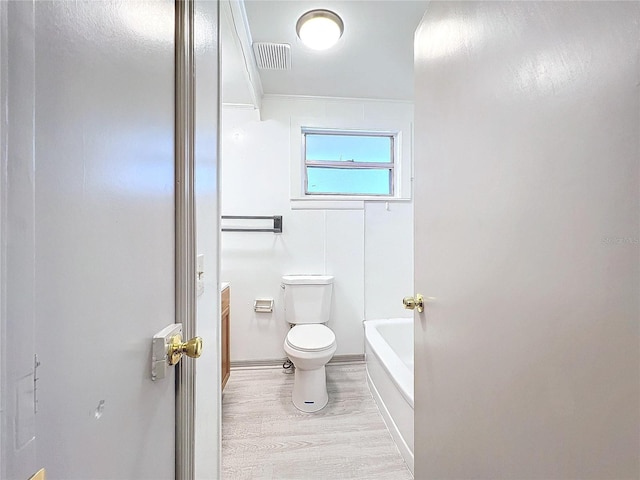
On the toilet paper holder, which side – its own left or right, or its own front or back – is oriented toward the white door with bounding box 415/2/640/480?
front

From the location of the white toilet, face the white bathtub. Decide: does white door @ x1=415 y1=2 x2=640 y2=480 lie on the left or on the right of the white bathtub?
right

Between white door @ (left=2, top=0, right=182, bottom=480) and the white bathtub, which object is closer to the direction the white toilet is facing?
the white door

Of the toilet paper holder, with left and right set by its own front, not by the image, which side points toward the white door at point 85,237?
front

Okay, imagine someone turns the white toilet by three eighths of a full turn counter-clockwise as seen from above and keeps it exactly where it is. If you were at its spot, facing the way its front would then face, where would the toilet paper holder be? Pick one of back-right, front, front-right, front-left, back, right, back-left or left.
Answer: left

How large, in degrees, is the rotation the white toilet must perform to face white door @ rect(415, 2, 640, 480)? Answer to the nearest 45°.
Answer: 0° — it already faces it

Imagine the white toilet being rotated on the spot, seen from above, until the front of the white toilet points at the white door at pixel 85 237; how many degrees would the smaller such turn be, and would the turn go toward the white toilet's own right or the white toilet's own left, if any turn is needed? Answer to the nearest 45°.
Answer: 0° — it already faces it

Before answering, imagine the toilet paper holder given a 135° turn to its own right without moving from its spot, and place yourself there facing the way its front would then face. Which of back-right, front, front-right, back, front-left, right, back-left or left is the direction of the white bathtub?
back

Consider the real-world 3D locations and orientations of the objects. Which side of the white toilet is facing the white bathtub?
left

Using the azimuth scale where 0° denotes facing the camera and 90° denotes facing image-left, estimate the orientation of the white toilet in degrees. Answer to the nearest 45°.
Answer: approximately 0°

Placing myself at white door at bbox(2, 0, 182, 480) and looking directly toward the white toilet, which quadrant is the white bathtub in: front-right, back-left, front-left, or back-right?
front-right

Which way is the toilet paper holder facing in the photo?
toward the camera
